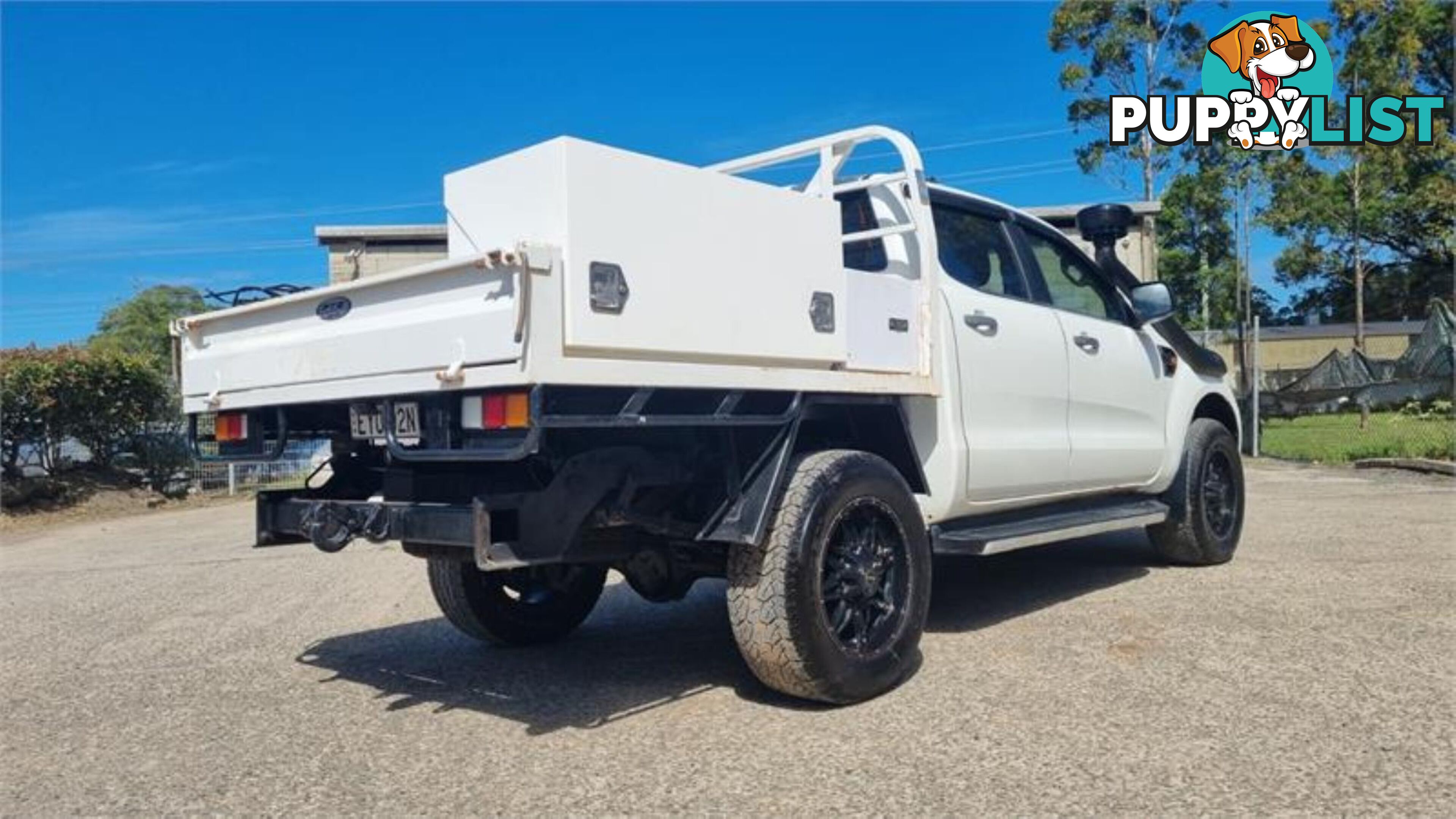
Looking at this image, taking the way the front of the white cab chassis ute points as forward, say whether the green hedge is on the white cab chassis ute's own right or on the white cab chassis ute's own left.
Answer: on the white cab chassis ute's own left

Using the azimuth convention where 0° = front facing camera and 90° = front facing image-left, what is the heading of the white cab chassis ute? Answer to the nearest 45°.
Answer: approximately 225°

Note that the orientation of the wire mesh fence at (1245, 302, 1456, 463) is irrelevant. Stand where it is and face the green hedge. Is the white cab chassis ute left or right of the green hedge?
left

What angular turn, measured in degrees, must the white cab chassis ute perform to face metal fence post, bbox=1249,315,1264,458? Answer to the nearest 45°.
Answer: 0° — it already faces it

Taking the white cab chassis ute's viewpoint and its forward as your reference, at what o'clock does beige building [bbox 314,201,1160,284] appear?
The beige building is roughly at 10 o'clock from the white cab chassis ute.

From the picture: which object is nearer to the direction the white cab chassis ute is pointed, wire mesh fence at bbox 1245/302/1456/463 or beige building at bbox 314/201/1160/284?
the wire mesh fence

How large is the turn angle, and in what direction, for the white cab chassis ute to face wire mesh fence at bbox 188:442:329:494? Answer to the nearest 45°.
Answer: approximately 90° to its left
